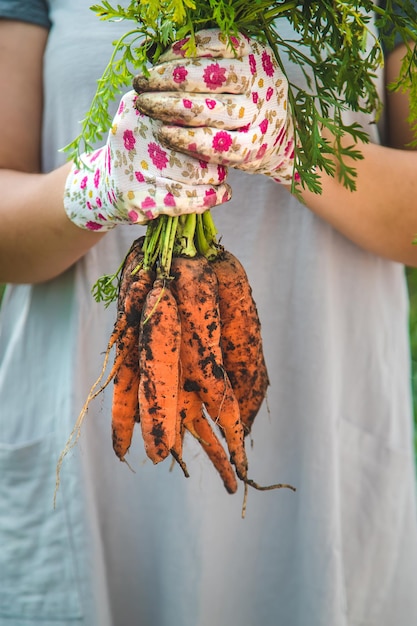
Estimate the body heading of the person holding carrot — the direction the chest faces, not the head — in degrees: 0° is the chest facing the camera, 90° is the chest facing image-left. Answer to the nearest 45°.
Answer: approximately 0°
